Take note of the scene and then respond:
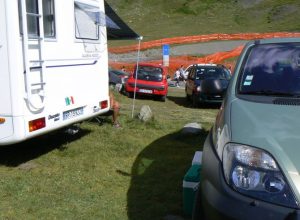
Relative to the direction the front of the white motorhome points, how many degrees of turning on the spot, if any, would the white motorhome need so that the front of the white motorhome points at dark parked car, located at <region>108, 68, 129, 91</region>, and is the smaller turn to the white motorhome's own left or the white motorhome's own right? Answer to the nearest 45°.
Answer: approximately 45° to the white motorhome's own right

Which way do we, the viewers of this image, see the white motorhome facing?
facing away from the viewer and to the left of the viewer

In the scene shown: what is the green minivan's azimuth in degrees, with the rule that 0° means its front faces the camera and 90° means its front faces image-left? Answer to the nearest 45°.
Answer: approximately 0°

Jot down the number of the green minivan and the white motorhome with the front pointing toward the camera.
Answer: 1
